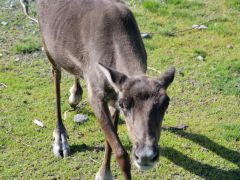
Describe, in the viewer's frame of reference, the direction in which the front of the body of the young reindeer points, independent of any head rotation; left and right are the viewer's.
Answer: facing the viewer and to the right of the viewer
